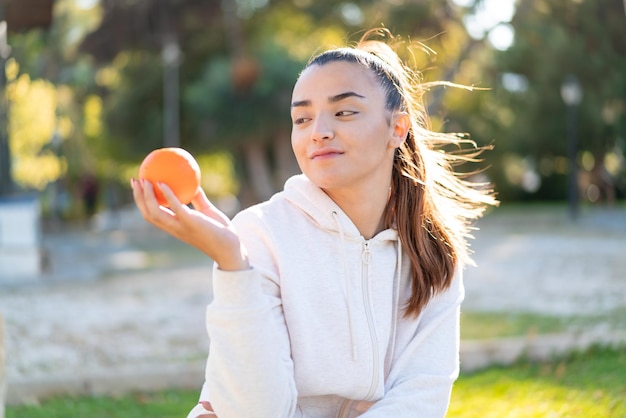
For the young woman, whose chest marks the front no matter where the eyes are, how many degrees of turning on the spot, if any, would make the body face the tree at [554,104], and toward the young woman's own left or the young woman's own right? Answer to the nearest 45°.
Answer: approximately 180°

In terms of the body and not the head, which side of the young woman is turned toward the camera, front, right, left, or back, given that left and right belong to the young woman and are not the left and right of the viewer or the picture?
front

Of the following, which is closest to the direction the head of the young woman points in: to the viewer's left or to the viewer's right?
to the viewer's left
